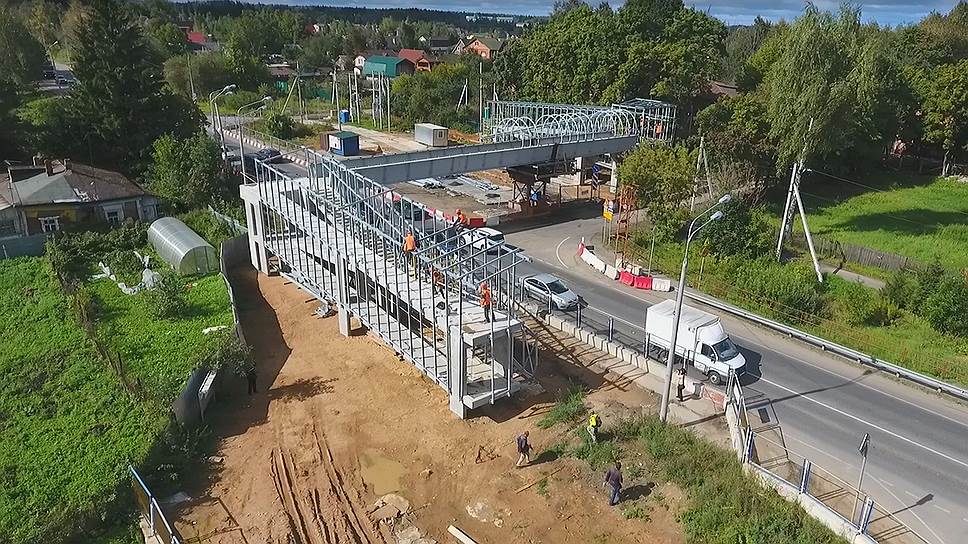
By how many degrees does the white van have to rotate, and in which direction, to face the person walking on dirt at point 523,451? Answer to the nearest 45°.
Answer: approximately 90° to its right

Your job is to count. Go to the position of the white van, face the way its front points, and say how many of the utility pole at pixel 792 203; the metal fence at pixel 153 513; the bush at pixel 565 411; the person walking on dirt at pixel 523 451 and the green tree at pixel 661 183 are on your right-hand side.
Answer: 3

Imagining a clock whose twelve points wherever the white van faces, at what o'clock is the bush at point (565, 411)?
The bush is roughly at 3 o'clock from the white van.

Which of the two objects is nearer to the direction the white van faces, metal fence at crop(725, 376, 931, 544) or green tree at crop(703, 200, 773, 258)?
the metal fence

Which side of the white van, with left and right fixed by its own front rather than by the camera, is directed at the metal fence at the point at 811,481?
front

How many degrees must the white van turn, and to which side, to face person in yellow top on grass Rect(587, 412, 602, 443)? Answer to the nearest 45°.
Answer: approximately 90° to its right

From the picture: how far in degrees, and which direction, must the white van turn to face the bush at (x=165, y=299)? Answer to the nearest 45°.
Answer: approximately 135° to its right
